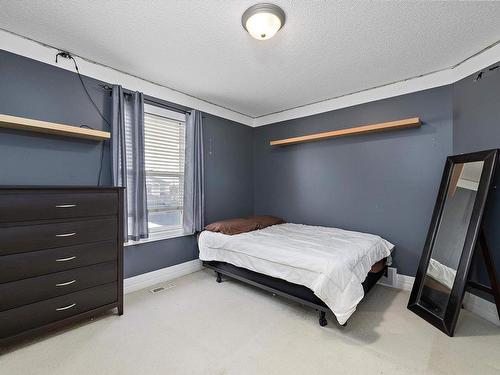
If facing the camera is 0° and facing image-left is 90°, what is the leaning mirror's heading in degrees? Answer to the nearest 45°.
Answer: approximately 45°

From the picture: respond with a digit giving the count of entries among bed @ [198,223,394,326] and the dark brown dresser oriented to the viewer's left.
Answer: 0

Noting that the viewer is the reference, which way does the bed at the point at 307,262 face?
facing the viewer and to the right of the viewer
